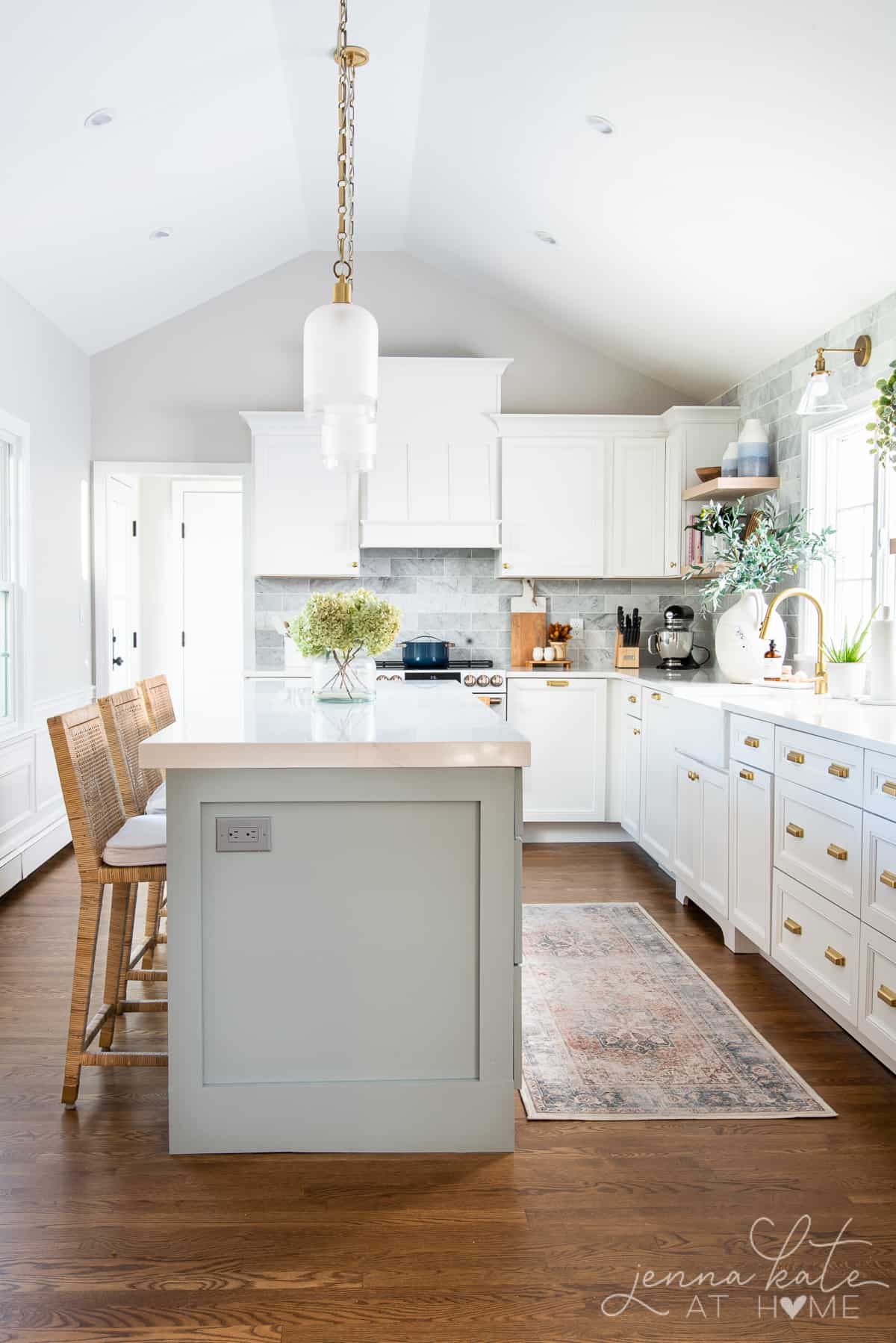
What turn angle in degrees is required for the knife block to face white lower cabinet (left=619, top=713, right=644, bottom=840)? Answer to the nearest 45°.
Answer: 0° — it already faces it

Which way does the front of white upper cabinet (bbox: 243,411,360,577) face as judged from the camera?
facing the viewer

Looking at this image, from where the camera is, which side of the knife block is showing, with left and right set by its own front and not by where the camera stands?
front

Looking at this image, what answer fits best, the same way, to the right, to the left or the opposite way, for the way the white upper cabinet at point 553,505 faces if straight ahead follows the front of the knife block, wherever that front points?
the same way

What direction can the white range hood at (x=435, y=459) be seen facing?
toward the camera

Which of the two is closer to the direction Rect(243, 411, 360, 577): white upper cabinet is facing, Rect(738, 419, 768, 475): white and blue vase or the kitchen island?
the kitchen island

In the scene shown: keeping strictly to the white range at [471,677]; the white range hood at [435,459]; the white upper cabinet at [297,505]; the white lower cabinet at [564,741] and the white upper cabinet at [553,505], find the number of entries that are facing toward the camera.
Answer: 5

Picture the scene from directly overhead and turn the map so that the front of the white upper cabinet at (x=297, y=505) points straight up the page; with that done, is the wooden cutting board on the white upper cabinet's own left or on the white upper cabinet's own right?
on the white upper cabinet's own left

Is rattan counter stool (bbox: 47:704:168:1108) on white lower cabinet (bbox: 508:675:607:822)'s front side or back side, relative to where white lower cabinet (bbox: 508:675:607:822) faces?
on the front side

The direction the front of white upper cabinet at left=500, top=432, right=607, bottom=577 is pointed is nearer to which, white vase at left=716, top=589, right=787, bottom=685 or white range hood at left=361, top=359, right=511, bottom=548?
the white vase

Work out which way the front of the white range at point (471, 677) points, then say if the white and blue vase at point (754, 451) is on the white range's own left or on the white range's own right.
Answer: on the white range's own left

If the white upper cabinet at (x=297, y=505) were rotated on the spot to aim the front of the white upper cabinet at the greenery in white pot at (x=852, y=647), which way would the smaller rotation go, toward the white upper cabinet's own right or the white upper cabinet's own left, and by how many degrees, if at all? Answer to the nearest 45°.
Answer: approximately 45° to the white upper cabinet's own left

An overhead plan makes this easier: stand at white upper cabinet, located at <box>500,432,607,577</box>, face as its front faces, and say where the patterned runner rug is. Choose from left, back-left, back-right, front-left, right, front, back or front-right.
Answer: front

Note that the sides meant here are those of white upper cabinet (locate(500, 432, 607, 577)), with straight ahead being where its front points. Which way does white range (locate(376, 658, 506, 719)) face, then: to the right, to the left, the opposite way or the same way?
the same way

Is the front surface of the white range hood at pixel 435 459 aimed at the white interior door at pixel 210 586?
no

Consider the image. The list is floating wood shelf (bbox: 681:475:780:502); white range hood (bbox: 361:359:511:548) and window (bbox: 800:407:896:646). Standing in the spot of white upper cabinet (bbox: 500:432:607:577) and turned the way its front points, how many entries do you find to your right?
1

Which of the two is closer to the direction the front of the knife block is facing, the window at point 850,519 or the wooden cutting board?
the window
